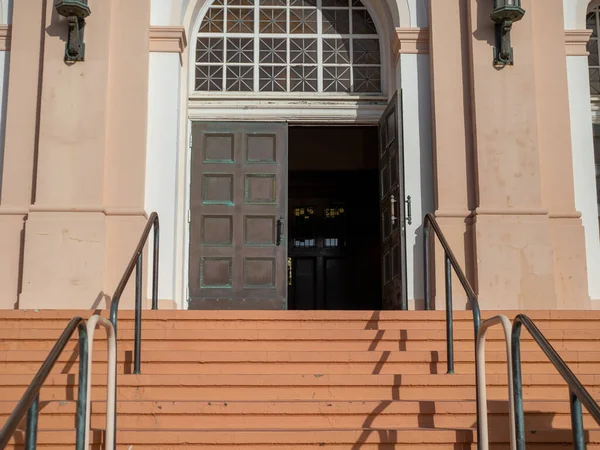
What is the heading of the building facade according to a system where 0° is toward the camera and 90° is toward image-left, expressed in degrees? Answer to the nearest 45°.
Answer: approximately 0°

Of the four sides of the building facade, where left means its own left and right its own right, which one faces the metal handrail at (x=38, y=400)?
front

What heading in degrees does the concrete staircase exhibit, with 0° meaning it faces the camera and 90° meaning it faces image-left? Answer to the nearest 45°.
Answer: approximately 0°
